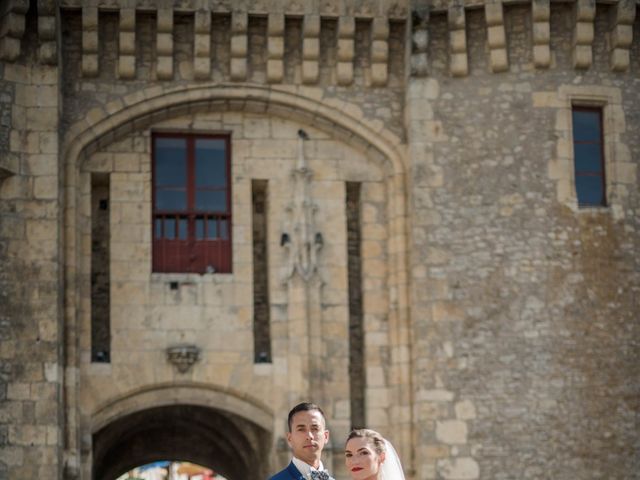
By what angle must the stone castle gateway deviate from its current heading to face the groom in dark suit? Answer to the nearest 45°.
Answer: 0° — it already faces them

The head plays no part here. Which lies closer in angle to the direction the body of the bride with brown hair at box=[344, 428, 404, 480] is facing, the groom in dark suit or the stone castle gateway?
the groom in dark suit

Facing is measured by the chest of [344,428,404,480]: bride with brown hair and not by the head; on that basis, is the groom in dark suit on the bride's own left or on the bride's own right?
on the bride's own right

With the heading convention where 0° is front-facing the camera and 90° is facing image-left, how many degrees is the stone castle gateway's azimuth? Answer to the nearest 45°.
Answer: approximately 0°

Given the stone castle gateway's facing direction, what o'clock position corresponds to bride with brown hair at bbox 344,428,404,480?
The bride with brown hair is roughly at 12 o'clock from the stone castle gateway.
